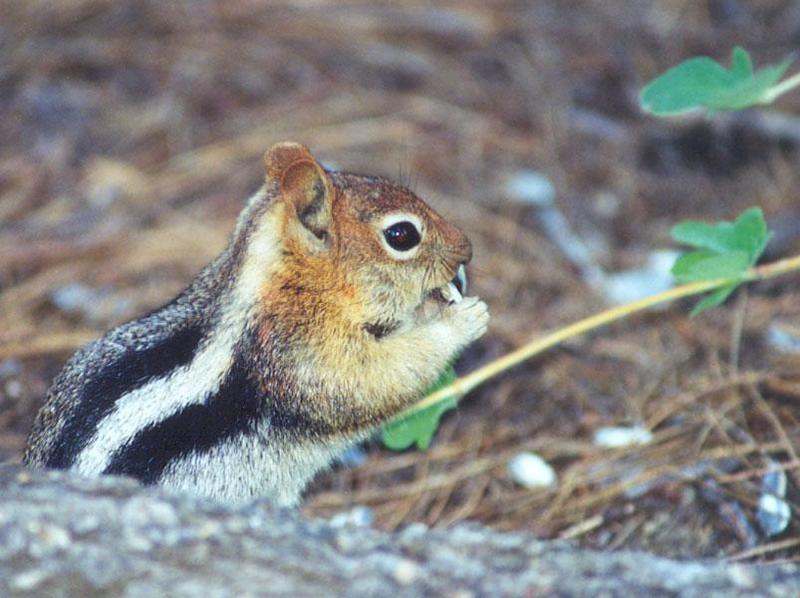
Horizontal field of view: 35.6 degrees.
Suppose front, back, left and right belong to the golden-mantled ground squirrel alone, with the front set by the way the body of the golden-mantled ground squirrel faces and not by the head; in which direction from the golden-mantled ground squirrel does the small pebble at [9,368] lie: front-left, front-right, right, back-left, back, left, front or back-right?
back-left

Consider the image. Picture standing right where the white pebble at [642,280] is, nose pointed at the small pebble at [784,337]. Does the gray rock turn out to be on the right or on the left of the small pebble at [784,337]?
right

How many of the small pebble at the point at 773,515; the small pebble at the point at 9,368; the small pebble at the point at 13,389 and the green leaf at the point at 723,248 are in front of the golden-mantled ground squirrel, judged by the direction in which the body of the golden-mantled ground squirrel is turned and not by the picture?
2

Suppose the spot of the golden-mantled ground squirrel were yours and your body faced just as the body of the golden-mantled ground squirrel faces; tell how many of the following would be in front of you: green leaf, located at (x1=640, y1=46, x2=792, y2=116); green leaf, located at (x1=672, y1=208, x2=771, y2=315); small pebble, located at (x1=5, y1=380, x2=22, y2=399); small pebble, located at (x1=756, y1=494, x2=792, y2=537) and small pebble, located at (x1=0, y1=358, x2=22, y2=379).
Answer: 3

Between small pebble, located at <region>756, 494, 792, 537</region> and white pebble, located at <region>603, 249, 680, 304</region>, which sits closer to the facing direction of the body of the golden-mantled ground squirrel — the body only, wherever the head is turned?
the small pebble

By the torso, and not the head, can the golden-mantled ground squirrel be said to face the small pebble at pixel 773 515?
yes

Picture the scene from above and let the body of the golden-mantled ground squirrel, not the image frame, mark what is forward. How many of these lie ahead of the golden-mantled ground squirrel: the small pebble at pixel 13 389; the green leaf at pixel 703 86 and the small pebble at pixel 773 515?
2

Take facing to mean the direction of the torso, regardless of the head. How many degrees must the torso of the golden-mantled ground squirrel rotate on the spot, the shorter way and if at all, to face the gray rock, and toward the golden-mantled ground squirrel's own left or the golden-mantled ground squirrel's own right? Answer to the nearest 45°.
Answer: approximately 90° to the golden-mantled ground squirrel's own right

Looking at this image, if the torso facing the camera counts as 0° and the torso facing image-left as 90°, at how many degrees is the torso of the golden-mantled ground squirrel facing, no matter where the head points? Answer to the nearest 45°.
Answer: approximately 270°

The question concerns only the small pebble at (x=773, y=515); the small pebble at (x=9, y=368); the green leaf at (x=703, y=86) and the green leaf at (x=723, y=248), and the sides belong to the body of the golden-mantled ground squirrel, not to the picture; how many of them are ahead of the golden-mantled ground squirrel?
3

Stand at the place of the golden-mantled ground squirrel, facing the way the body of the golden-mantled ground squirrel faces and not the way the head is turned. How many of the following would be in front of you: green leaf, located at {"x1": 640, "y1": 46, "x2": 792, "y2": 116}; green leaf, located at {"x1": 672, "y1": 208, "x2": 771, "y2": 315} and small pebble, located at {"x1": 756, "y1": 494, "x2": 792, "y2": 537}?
3

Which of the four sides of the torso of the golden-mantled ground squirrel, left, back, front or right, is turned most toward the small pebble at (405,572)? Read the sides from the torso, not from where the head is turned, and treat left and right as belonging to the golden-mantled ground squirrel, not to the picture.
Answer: right
